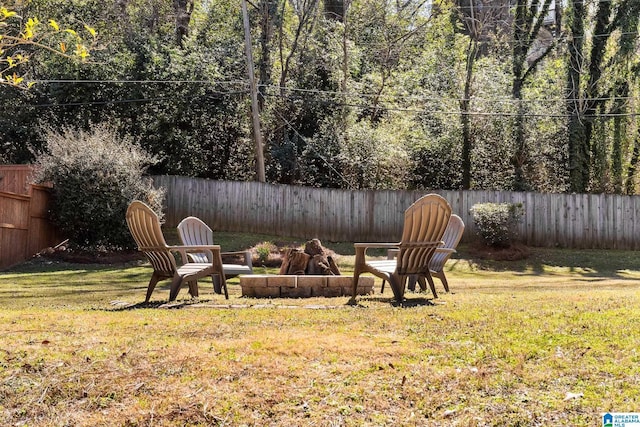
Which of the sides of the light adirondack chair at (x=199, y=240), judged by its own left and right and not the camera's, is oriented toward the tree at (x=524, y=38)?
left

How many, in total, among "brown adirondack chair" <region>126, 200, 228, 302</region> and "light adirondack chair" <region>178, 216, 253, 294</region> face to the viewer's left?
0

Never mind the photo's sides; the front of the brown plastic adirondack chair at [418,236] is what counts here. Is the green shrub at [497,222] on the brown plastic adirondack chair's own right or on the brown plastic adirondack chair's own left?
on the brown plastic adirondack chair's own right

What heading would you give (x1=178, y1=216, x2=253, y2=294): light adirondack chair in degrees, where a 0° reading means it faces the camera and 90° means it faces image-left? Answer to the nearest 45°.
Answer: approximately 315°

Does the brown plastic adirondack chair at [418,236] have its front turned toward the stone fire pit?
yes

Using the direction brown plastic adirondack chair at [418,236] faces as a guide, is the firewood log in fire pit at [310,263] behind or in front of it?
in front

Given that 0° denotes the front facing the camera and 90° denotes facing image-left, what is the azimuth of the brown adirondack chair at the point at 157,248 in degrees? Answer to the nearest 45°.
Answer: approximately 225°

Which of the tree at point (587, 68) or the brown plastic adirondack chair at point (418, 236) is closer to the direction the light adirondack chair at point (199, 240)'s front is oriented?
the brown plastic adirondack chair

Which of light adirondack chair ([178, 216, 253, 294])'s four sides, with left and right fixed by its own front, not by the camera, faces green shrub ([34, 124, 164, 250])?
back

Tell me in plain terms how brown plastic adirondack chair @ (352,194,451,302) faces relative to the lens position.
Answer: facing away from the viewer and to the left of the viewer

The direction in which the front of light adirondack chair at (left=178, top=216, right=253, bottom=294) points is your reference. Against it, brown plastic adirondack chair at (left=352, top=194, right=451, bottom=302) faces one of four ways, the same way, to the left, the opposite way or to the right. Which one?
the opposite way

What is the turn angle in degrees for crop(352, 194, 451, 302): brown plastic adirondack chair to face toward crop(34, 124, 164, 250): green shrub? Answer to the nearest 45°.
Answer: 0° — it already faces it

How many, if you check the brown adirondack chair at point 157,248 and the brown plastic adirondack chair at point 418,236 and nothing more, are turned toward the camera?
0

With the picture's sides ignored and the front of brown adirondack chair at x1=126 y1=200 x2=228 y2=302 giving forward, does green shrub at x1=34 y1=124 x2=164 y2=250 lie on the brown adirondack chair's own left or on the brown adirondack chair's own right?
on the brown adirondack chair's own left
